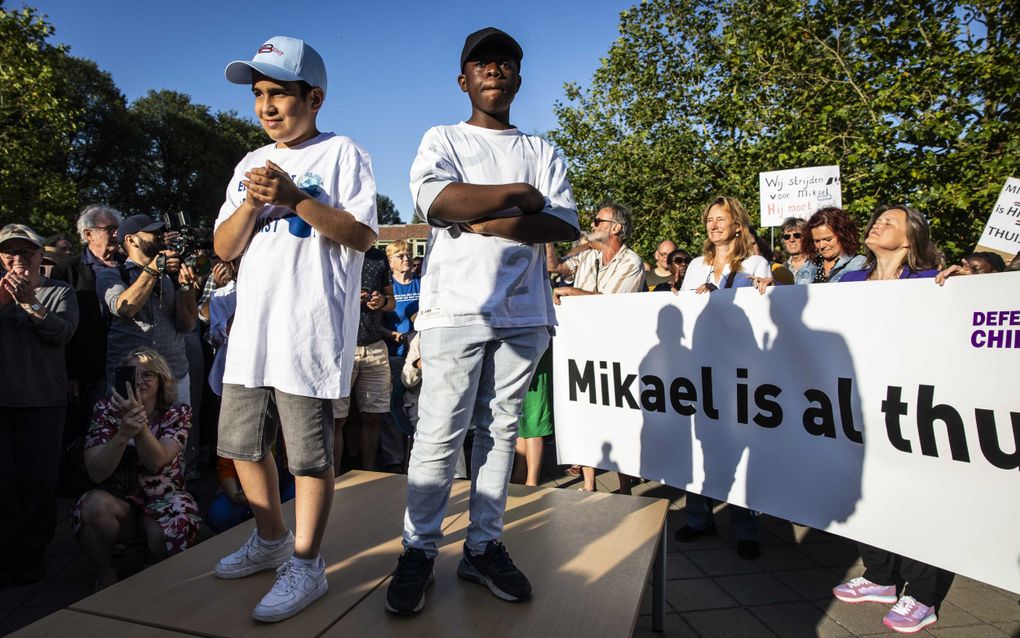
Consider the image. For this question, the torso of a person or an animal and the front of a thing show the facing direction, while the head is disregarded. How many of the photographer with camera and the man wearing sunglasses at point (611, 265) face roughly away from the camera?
0

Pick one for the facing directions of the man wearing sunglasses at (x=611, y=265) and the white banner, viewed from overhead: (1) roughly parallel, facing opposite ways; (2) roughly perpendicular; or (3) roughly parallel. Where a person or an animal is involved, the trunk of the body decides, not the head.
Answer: roughly parallel

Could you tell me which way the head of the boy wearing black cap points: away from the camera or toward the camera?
toward the camera

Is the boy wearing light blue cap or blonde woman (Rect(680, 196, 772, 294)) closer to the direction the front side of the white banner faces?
the boy wearing light blue cap

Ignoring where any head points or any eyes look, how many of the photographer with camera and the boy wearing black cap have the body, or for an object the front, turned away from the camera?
0

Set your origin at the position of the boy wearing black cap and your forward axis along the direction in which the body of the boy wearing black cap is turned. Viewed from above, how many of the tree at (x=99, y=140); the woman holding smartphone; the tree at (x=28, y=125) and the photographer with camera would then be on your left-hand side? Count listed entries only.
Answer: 0

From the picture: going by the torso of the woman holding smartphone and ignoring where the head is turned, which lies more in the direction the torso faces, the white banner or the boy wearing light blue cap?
the boy wearing light blue cap

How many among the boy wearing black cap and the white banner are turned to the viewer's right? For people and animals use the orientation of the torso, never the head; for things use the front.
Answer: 0

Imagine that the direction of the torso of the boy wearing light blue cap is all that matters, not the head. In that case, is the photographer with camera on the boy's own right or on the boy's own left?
on the boy's own right

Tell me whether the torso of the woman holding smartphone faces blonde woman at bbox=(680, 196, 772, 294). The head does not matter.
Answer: no

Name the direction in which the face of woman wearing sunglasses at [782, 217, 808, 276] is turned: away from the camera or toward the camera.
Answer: toward the camera

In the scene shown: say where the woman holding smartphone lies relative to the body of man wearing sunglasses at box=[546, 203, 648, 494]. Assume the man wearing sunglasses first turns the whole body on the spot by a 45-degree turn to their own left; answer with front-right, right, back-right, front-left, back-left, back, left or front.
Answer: front-right

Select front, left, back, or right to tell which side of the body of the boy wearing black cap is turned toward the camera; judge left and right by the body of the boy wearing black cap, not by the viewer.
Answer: front

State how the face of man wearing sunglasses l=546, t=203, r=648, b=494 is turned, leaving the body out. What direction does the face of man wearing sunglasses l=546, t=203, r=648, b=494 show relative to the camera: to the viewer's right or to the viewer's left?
to the viewer's left

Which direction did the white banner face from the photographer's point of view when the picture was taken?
facing the viewer and to the left of the viewer

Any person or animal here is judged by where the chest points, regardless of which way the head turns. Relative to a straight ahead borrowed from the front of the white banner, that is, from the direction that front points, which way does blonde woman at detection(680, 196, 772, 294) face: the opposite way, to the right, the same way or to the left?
the same way

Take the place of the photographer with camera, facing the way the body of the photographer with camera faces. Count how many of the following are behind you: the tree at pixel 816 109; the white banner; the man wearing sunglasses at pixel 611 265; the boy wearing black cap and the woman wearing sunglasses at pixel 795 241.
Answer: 0

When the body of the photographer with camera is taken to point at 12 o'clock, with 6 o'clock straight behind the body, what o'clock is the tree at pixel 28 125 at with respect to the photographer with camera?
The tree is roughly at 7 o'clock from the photographer with camera.

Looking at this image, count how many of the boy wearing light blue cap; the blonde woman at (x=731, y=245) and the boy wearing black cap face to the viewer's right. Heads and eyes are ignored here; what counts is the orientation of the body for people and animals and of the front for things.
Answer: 0
